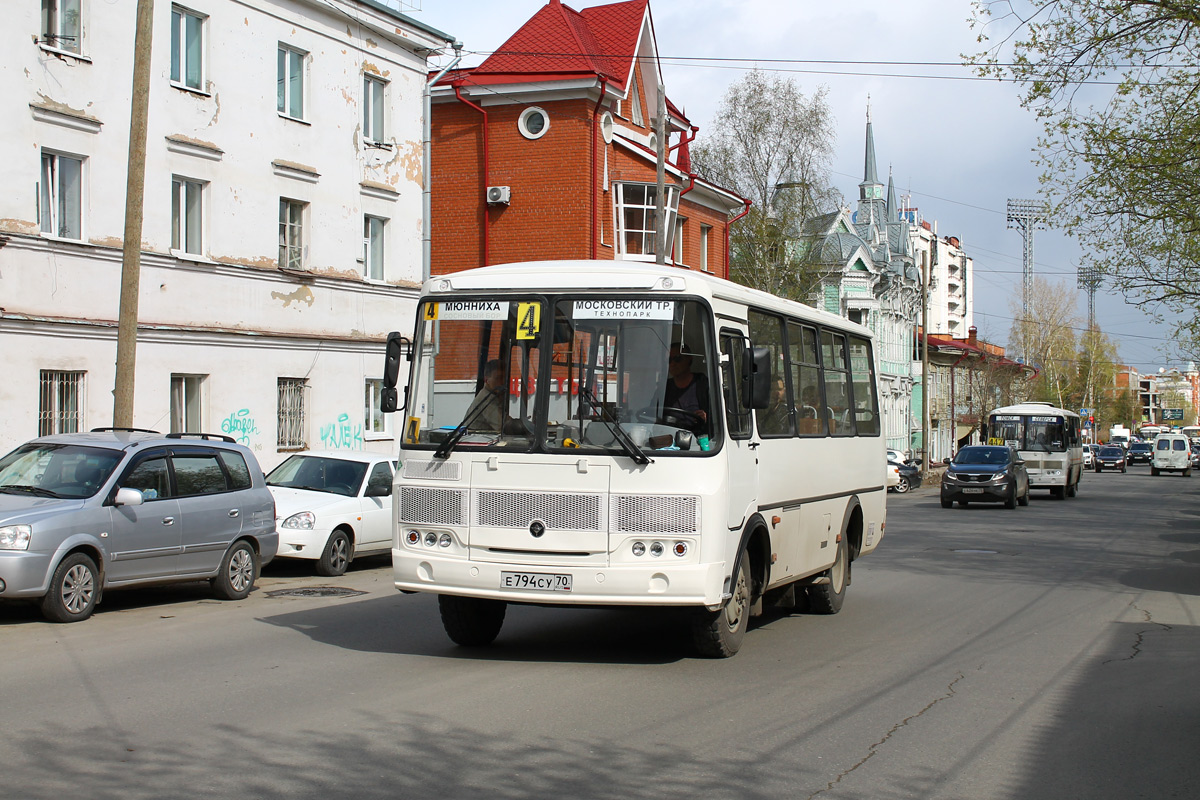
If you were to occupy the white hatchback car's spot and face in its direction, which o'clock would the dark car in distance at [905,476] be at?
The dark car in distance is roughly at 6 o'clock from the white hatchback car.

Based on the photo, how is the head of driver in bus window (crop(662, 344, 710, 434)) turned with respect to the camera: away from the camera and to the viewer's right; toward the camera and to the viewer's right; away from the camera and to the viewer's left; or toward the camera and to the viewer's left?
toward the camera and to the viewer's left

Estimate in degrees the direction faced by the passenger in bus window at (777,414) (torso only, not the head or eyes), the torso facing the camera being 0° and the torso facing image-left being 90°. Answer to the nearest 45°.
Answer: approximately 45°

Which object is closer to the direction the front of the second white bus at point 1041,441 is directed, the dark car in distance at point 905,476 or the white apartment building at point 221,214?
the white apartment building

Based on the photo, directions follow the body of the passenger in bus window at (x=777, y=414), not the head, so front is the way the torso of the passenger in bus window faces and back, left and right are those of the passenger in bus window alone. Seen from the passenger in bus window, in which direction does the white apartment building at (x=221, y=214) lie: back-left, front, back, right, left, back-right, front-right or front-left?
right

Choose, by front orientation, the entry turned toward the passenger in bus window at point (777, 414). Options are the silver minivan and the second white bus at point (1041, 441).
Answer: the second white bus

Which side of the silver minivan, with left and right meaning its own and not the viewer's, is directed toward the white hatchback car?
back

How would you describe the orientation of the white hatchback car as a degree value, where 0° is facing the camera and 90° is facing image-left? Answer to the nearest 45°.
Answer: approximately 45°

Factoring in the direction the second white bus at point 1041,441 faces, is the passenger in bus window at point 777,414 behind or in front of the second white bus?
in front

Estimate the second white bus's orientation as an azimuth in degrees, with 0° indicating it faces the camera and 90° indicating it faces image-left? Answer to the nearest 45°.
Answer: approximately 0°

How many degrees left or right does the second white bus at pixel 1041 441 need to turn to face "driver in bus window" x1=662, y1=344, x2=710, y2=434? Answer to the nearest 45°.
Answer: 0° — it already faces them
